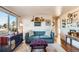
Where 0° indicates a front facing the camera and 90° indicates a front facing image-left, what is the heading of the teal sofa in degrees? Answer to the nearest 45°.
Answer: approximately 0°

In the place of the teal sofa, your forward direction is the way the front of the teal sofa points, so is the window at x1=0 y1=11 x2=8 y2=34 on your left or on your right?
on your right

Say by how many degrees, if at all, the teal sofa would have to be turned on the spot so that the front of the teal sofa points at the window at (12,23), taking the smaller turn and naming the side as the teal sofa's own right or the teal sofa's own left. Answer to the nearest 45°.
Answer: approximately 90° to the teal sofa's own right
